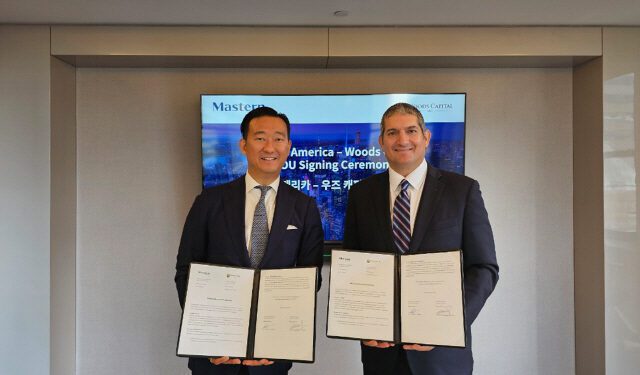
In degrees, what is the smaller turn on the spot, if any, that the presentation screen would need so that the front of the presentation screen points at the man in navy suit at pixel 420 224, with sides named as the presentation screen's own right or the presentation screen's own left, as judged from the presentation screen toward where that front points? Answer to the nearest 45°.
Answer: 0° — it already faces them
